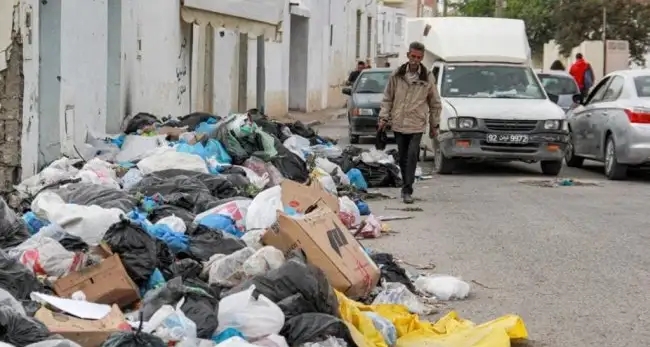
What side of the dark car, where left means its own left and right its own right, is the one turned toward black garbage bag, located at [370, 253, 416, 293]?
front

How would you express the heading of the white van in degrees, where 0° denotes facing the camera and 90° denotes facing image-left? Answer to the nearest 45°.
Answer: approximately 0°

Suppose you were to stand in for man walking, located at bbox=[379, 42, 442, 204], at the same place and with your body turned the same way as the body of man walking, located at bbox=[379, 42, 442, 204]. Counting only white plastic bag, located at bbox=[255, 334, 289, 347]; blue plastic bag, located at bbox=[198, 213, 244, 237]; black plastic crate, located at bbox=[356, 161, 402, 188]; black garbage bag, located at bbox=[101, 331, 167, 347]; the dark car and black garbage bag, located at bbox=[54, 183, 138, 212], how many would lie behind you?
2

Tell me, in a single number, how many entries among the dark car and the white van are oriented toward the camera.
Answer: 2

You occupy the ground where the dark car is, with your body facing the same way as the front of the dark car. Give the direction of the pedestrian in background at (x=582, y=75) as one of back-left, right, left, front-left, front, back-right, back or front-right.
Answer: back-left

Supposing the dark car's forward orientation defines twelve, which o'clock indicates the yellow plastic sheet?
The yellow plastic sheet is roughly at 12 o'clock from the dark car.

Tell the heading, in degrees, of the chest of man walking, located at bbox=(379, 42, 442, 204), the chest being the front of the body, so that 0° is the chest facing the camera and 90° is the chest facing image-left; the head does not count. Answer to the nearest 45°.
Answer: approximately 0°

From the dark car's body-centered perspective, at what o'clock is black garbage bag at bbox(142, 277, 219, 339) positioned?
The black garbage bag is roughly at 12 o'clock from the dark car.
